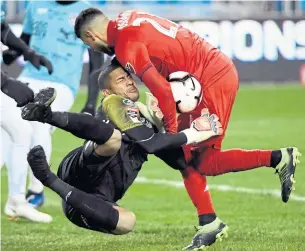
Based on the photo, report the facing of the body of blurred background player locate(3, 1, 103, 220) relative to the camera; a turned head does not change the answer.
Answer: toward the camera

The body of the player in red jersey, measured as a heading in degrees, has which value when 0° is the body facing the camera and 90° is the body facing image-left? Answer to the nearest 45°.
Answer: approximately 90°

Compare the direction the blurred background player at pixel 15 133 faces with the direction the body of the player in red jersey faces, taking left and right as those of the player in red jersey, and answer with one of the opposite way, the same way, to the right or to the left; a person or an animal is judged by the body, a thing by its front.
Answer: the opposite way
